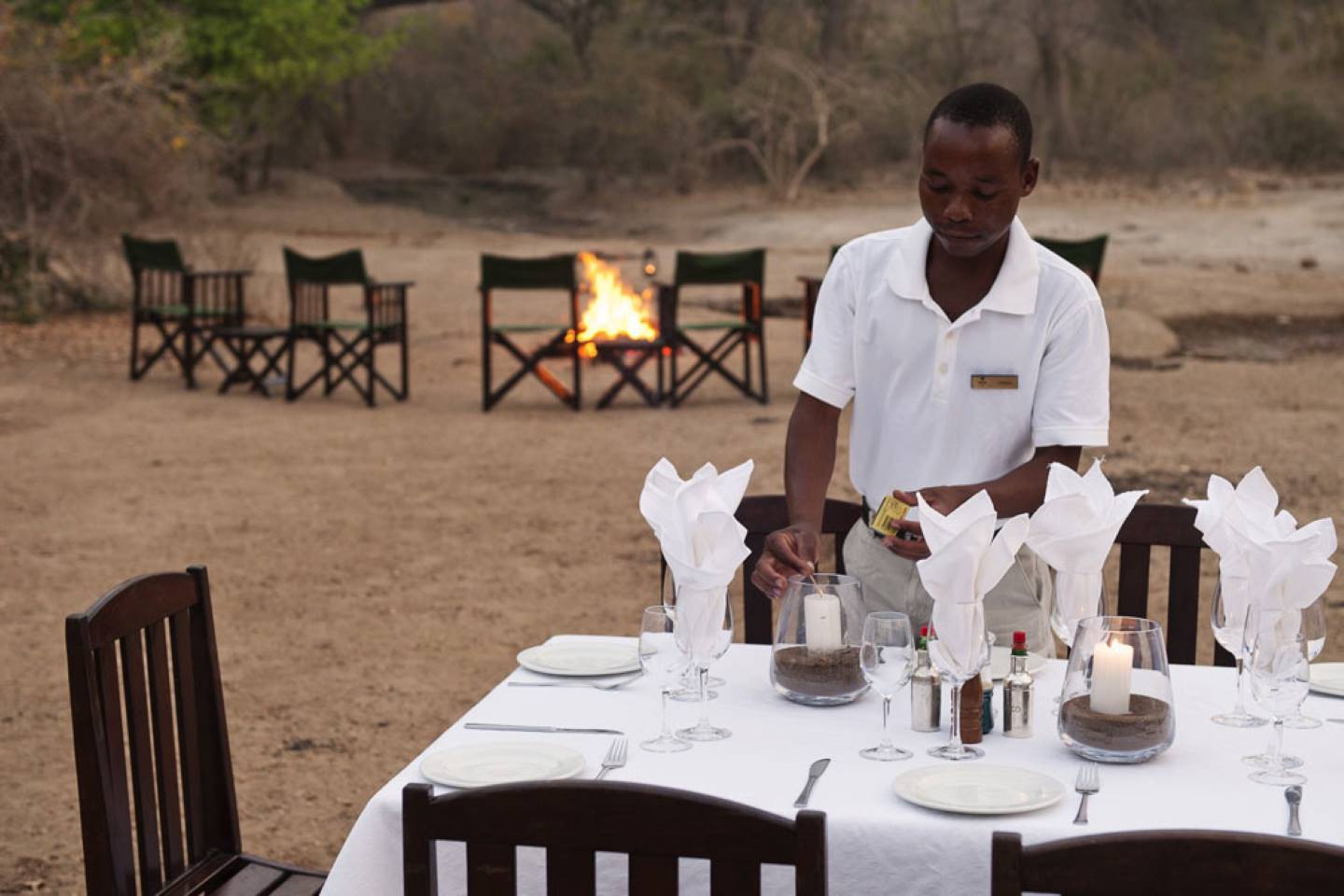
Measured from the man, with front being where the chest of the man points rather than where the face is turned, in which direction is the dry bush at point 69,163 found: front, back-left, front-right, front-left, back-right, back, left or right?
back-right

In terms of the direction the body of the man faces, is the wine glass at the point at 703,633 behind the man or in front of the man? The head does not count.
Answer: in front

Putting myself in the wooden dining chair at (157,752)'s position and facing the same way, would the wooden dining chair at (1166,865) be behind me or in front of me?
in front

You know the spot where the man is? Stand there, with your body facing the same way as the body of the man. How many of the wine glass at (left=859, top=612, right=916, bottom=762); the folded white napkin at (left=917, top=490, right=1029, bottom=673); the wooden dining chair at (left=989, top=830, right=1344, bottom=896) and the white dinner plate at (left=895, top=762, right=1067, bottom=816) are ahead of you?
4

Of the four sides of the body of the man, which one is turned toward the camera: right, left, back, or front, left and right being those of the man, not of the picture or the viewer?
front

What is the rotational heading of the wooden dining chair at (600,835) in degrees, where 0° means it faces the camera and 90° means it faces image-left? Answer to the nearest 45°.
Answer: approximately 180°

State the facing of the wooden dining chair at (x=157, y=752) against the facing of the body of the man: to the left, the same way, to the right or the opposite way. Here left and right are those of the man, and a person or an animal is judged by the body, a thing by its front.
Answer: to the left

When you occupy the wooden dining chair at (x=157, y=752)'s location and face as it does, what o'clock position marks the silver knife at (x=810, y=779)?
The silver knife is roughly at 12 o'clock from the wooden dining chair.

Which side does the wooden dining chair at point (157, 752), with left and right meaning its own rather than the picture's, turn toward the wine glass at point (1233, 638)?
front

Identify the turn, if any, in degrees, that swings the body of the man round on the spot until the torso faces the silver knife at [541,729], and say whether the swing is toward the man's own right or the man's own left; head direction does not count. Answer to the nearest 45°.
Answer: approximately 45° to the man's own right

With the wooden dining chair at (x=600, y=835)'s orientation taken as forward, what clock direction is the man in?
The man is roughly at 1 o'clock from the wooden dining chair.
